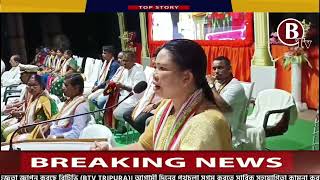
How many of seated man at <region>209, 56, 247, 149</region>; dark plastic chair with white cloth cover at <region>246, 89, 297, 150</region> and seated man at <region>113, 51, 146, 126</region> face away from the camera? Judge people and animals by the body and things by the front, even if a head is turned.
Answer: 0

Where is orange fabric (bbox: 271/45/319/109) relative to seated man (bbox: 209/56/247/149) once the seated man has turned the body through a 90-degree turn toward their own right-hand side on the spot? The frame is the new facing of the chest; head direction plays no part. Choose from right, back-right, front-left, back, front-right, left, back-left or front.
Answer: back-right

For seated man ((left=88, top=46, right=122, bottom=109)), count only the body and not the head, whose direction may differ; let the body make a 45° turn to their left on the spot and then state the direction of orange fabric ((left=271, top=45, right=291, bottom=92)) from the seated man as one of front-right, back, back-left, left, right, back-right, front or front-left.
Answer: left

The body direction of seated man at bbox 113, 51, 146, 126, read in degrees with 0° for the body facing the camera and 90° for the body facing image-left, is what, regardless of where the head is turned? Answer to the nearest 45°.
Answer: approximately 45°

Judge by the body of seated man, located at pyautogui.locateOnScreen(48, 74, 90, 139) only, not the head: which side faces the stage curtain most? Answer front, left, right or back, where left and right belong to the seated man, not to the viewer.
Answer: back

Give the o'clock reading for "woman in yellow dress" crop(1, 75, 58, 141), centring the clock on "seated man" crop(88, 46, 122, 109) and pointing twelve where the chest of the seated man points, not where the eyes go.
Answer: The woman in yellow dress is roughly at 11 o'clock from the seated man.

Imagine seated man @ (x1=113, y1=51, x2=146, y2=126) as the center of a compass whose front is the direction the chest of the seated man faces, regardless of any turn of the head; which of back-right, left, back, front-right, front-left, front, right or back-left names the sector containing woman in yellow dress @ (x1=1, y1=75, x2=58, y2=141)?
front-right

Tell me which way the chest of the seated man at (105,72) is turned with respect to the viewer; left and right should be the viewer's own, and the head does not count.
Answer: facing the viewer and to the left of the viewer
